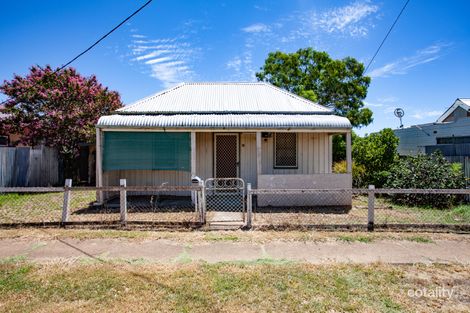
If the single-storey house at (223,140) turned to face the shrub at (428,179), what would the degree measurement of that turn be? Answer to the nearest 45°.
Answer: approximately 90° to its left

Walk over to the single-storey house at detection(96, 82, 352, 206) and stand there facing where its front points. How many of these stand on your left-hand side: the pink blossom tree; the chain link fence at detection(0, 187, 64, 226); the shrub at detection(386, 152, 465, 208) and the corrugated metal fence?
1

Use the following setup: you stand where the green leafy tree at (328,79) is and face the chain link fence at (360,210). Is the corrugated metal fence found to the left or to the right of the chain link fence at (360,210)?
right

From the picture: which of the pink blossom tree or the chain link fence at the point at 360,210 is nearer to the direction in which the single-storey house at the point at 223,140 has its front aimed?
the chain link fence

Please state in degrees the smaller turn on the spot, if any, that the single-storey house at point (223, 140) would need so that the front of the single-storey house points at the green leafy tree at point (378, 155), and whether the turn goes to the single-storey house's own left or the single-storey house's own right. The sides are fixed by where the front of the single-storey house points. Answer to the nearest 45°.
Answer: approximately 90° to the single-storey house's own left

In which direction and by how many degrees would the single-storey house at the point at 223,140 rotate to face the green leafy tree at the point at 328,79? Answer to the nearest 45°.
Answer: approximately 135° to its left

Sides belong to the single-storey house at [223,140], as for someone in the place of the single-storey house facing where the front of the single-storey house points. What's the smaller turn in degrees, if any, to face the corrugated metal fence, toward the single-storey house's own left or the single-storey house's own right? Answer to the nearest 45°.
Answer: approximately 90° to the single-storey house's own right

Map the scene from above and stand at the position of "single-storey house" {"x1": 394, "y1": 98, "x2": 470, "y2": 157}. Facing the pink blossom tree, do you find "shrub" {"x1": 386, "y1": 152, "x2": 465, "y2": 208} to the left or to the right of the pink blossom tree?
left

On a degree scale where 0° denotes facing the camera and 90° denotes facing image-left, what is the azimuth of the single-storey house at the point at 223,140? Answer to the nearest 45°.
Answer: approximately 0°

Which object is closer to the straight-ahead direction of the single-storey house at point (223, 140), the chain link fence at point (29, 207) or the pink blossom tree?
the chain link fence

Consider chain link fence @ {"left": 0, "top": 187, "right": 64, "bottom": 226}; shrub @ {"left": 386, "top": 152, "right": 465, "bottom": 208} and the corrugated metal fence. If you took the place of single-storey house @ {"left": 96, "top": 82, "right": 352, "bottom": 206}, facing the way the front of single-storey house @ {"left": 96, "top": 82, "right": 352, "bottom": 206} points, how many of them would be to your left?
1
